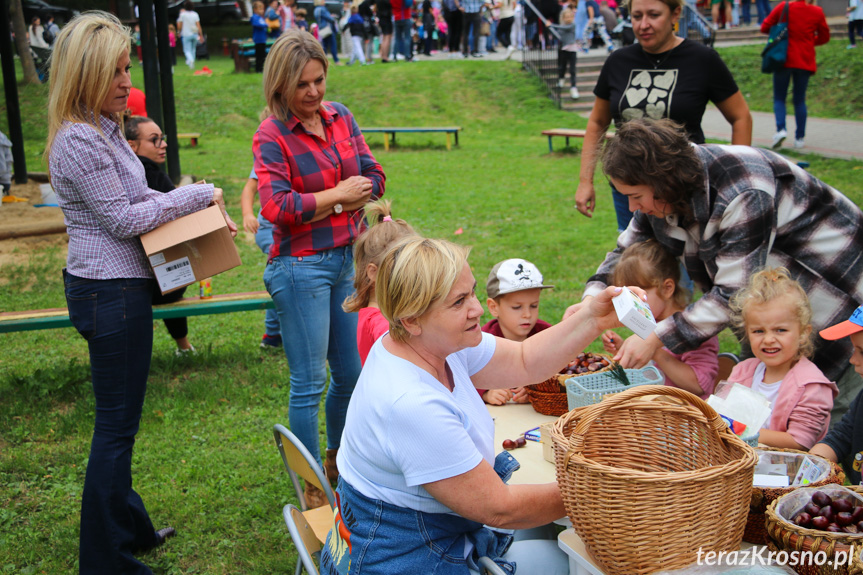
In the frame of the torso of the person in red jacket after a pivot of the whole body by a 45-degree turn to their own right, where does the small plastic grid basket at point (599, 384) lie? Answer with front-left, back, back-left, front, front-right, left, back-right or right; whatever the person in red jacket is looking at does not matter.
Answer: back-right

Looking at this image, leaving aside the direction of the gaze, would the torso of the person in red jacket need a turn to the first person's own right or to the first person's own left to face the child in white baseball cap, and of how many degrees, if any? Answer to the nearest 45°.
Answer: approximately 180°

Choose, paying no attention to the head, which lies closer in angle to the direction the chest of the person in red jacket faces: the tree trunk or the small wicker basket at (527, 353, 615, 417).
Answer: the tree trunk

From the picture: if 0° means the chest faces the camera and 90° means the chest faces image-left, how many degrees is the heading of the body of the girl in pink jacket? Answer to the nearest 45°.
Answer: approximately 45°

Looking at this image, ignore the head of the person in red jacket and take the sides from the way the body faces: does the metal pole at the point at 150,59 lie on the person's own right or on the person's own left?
on the person's own left

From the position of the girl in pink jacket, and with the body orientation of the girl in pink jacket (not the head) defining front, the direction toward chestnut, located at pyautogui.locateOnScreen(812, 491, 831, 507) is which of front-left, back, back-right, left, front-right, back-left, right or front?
front-left

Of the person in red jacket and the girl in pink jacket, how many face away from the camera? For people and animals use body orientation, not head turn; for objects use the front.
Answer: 1

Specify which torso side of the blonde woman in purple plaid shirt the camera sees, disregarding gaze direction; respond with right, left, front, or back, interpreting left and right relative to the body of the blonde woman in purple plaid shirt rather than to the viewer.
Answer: right

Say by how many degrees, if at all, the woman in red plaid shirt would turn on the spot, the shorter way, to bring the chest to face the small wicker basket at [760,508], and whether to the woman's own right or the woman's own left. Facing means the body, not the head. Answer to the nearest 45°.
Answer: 0° — they already face it

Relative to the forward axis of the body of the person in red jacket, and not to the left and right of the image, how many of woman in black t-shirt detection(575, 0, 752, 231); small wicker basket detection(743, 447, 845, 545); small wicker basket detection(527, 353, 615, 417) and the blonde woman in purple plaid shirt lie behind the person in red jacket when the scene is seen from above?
4

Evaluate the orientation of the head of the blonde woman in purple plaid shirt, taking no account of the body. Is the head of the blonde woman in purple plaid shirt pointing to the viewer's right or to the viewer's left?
to the viewer's right

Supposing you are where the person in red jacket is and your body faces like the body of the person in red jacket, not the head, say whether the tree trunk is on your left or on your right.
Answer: on your left

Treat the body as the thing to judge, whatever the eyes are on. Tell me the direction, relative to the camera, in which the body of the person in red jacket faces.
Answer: away from the camera
